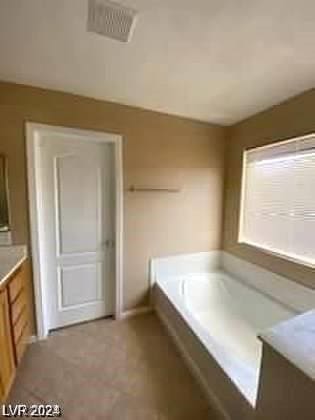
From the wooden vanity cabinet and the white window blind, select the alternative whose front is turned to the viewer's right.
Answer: the wooden vanity cabinet

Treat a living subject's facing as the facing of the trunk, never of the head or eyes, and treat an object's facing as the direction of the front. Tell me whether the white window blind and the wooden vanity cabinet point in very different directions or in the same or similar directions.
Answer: very different directions

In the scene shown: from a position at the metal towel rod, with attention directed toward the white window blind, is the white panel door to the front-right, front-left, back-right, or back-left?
back-right

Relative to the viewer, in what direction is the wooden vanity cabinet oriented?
to the viewer's right

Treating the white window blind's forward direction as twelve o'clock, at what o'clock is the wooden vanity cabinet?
The wooden vanity cabinet is roughly at 12 o'clock from the white window blind.

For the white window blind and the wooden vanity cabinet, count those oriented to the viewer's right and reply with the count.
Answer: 1

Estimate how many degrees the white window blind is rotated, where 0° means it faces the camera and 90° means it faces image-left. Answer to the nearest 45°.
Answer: approximately 45°

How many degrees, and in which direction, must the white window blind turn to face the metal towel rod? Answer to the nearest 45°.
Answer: approximately 45° to its right

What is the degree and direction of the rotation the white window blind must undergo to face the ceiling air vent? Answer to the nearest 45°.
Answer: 0° — it already faces it
